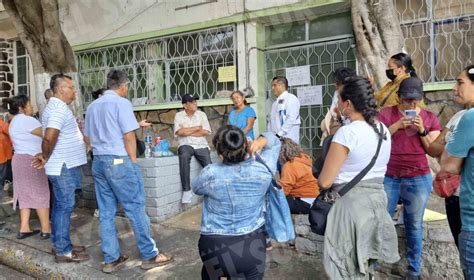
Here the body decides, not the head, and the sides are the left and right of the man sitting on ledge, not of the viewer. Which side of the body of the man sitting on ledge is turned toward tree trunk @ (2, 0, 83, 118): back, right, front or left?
right

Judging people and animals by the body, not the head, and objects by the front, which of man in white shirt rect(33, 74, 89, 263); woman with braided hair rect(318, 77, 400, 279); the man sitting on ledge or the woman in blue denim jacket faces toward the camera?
the man sitting on ledge

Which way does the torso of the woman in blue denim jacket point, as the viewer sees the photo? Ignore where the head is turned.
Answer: away from the camera

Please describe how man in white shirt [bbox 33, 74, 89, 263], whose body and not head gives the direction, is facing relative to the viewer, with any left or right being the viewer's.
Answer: facing to the right of the viewer

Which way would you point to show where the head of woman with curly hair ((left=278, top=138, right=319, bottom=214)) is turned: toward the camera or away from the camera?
away from the camera

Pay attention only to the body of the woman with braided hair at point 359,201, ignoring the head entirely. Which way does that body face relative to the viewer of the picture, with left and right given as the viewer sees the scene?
facing away from the viewer and to the left of the viewer

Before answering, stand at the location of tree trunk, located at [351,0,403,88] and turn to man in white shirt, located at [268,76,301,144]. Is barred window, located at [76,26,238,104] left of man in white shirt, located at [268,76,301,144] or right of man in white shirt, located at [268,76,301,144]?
right

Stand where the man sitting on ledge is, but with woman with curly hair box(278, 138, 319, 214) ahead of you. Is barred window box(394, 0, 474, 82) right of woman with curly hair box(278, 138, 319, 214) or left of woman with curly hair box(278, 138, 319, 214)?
left

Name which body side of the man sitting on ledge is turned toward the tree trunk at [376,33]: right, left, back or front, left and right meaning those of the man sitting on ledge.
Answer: left

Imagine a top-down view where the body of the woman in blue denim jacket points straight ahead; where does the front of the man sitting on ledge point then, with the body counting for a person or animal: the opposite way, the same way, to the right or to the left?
the opposite way

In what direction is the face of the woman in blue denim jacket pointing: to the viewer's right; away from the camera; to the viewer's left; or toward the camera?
away from the camera

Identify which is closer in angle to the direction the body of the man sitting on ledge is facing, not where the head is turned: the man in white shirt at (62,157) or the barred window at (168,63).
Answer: the man in white shirt

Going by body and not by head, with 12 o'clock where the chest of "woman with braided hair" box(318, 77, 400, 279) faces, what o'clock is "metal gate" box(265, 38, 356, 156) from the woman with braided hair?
The metal gate is roughly at 1 o'clock from the woman with braided hair.

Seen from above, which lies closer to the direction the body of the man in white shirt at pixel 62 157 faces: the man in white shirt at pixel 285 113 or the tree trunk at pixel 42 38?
the man in white shirt
